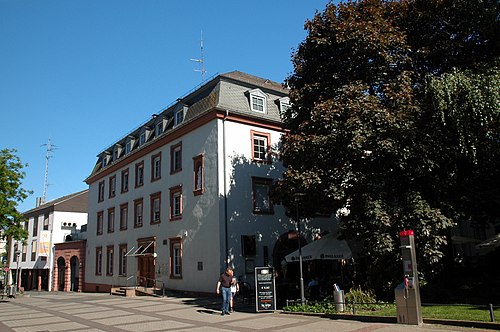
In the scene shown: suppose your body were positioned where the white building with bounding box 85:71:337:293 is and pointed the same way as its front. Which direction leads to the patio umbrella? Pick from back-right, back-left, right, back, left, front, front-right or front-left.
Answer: left

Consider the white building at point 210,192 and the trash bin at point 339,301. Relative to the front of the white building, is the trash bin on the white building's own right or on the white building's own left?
on the white building's own left

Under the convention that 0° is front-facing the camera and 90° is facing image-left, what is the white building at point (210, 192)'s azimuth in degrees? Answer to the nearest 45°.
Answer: approximately 45°

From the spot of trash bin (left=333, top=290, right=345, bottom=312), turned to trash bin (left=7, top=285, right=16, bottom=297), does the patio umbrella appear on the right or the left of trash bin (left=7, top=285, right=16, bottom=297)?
right

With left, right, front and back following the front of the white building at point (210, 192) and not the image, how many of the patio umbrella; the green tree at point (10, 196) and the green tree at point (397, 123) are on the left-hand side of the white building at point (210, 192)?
2

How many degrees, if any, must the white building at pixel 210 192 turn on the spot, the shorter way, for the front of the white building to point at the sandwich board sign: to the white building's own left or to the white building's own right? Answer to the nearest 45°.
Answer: approximately 45° to the white building's own left

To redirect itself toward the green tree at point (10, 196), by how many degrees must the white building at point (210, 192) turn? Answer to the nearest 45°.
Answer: approximately 90° to its right

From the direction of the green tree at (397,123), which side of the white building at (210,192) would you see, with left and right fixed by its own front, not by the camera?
left
